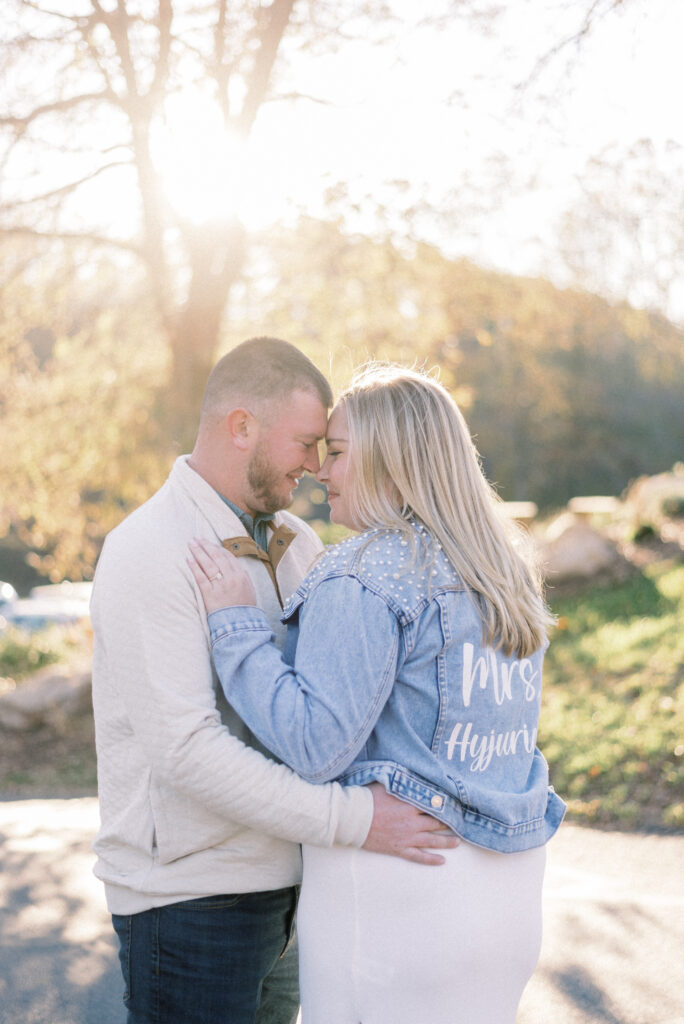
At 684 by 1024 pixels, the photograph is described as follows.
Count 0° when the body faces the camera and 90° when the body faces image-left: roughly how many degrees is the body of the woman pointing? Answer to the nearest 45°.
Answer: approximately 135°

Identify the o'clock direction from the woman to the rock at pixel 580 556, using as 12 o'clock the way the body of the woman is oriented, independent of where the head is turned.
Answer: The rock is roughly at 2 o'clock from the woman.

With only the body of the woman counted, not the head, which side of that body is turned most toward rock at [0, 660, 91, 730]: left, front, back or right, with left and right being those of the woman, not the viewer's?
front

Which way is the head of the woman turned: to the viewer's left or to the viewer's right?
to the viewer's left
